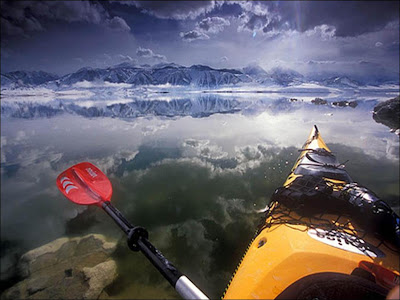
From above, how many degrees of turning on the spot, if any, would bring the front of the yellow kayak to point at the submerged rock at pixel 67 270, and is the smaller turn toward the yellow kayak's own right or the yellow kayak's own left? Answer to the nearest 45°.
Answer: approximately 90° to the yellow kayak's own left

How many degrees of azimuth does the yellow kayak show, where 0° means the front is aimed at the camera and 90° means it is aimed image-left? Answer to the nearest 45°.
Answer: approximately 180°
